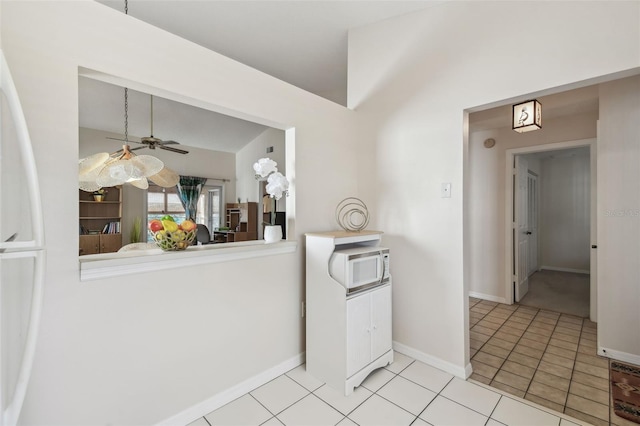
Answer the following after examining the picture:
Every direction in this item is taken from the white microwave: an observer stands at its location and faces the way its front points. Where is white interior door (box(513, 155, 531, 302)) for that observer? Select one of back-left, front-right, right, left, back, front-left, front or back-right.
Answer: left

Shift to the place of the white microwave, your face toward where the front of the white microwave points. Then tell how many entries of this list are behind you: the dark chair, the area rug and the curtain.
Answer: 2

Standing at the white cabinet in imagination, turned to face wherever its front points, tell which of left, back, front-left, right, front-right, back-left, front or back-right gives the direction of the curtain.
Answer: back

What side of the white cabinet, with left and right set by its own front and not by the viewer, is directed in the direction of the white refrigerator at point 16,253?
right

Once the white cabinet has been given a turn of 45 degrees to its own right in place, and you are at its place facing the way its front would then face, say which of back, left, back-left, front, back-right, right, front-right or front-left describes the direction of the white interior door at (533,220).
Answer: back-left

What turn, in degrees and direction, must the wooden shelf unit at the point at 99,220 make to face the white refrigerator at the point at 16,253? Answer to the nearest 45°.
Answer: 0° — it already faces it

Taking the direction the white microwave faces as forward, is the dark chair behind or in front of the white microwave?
behind

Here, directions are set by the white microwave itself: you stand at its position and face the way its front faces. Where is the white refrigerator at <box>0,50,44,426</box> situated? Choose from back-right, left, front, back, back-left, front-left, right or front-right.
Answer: right

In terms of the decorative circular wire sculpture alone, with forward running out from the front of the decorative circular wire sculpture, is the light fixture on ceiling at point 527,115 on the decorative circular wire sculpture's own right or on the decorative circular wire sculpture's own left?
on the decorative circular wire sculpture's own left

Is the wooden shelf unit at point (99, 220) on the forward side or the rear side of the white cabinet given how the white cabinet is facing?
on the rear side

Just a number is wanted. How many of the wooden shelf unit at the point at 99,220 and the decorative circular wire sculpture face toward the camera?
2
